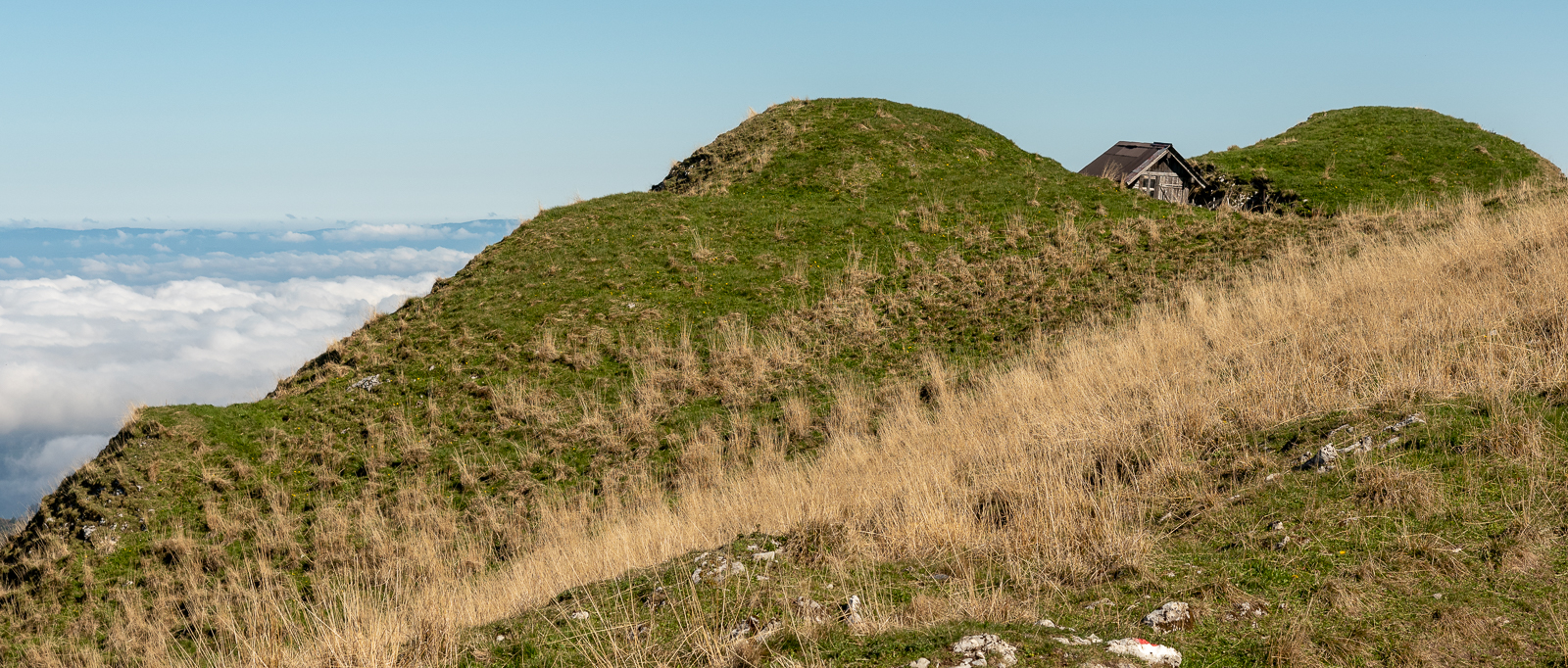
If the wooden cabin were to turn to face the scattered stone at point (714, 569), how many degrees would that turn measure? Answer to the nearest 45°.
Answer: approximately 45° to its right

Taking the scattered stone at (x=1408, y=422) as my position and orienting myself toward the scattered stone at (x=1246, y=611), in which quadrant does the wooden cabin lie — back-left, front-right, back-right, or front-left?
back-right

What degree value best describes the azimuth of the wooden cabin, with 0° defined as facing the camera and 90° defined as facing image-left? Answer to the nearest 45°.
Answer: approximately 315°

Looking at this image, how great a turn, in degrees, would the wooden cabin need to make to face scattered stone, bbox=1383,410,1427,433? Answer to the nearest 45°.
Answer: approximately 45° to its right

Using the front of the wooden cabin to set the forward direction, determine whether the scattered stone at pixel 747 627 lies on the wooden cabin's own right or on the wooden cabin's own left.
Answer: on the wooden cabin's own right
